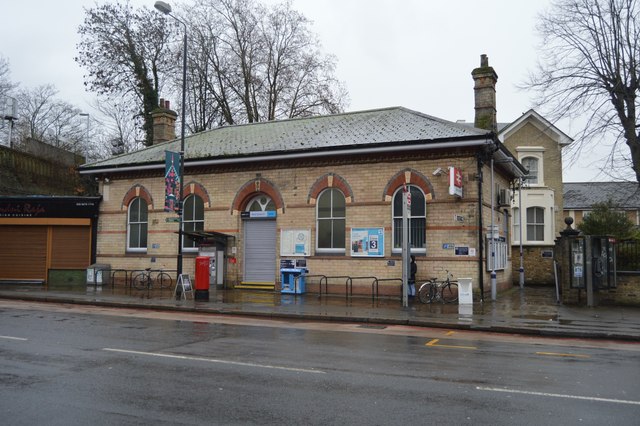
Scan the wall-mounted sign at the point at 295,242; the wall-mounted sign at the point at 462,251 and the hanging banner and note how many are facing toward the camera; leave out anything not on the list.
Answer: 3

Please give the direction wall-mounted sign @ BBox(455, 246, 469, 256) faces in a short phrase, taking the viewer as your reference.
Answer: facing the viewer

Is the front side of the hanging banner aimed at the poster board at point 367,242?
no

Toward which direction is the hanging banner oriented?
toward the camera

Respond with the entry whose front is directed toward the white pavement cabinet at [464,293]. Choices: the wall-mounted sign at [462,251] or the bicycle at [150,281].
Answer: the wall-mounted sign

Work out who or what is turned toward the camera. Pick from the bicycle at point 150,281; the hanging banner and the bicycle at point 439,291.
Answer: the hanging banner

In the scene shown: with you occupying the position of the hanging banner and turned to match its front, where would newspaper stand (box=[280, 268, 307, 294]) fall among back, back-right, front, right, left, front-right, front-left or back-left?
left

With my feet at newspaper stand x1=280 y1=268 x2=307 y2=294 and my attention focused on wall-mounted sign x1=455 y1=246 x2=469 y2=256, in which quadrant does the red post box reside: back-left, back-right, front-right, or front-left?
back-right

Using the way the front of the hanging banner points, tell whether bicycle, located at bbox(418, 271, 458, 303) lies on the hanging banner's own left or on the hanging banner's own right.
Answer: on the hanging banner's own left

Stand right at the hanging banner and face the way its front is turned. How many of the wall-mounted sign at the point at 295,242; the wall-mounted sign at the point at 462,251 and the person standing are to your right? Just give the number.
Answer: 0

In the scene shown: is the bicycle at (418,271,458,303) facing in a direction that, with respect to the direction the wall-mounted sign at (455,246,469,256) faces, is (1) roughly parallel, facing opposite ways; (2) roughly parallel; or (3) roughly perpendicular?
roughly perpendicular

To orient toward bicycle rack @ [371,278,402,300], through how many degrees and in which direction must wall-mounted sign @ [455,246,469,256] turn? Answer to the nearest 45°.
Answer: approximately 90° to its right

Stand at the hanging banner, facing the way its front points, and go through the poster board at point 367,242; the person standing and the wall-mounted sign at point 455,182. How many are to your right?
0

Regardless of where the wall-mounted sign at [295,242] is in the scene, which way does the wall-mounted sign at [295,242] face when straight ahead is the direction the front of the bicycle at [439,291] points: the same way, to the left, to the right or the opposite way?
to the right

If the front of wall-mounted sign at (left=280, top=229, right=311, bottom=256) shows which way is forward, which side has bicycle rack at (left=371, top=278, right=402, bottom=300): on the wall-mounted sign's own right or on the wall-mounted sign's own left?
on the wall-mounted sign's own left

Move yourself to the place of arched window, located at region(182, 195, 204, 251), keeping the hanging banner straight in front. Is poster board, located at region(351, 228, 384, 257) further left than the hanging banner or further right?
left

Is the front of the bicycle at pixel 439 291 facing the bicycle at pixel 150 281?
no

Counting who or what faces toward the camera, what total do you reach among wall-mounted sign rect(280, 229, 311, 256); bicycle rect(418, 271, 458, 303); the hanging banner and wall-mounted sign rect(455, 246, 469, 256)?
3
